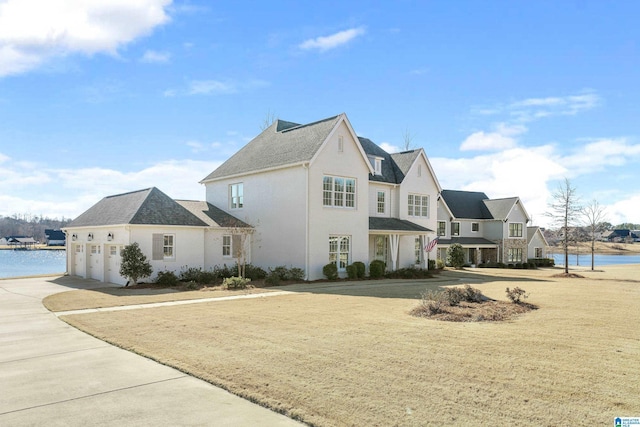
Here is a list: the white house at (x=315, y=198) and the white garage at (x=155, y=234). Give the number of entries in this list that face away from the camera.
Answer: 0

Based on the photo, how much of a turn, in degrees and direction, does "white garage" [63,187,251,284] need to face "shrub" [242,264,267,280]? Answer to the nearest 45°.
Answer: approximately 135° to its left

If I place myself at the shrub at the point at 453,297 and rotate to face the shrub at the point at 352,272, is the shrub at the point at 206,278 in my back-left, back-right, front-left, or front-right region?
front-left

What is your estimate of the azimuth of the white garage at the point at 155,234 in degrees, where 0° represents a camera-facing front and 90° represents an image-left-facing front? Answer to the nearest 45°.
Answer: approximately 45°

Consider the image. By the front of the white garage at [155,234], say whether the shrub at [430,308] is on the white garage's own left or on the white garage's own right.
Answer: on the white garage's own left

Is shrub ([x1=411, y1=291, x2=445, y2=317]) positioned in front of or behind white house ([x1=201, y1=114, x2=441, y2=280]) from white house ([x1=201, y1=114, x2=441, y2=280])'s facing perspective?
in front

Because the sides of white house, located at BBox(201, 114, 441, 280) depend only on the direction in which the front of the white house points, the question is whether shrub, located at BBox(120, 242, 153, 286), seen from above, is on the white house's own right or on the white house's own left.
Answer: on the white house's own right

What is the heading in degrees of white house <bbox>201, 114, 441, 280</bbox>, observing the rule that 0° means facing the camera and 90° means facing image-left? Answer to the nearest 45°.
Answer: approximately 315°
